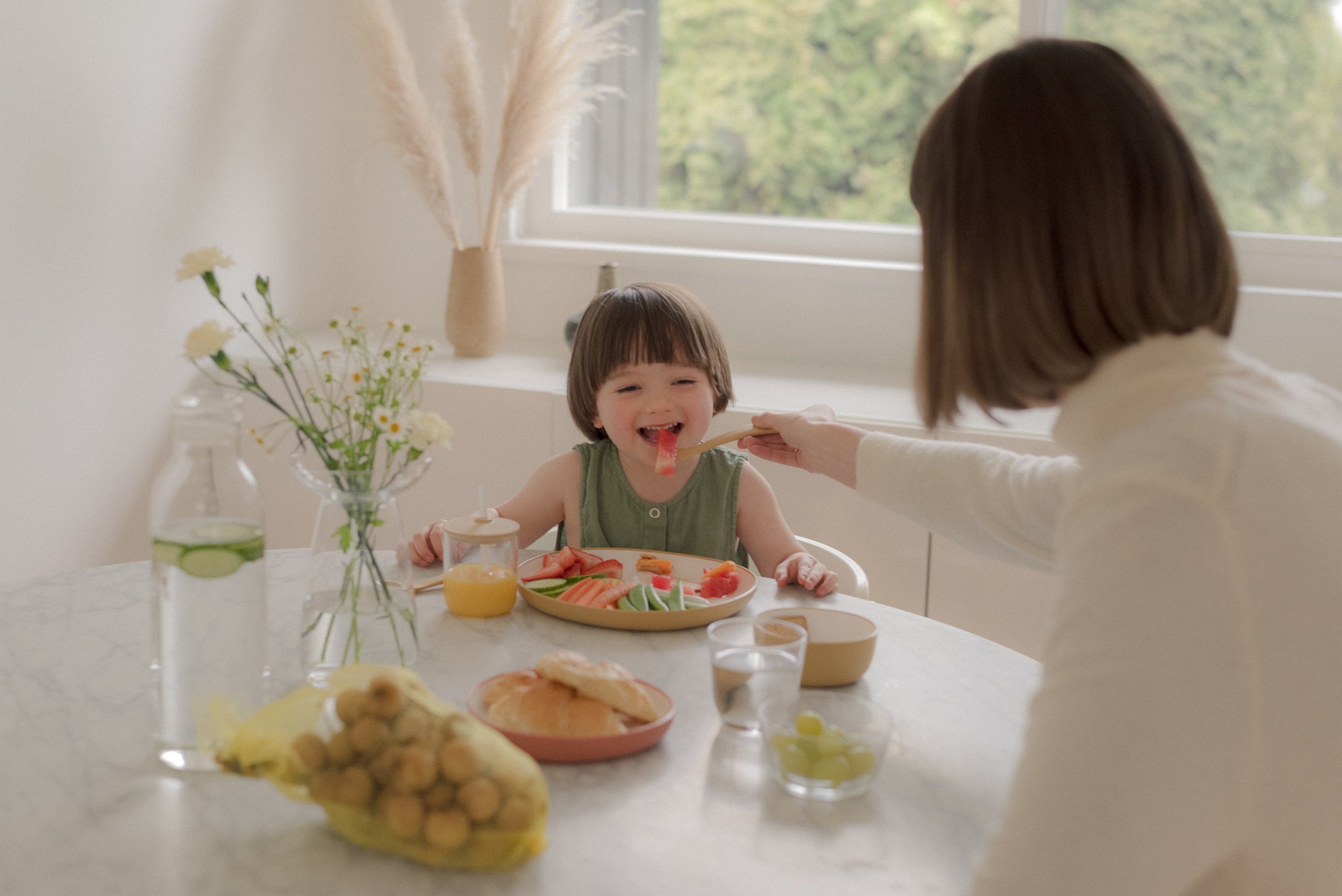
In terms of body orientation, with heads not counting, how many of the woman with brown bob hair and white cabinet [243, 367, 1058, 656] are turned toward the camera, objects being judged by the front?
1

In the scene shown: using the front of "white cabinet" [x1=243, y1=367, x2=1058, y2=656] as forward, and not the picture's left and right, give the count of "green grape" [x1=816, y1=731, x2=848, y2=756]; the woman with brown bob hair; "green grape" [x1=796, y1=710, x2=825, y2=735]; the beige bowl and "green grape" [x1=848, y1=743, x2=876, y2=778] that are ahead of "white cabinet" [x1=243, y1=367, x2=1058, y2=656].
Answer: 5

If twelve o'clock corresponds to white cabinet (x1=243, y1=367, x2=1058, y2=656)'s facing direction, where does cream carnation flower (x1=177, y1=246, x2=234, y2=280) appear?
The cream carnation flower is roughly at 1 o'clock from the white cabinet.

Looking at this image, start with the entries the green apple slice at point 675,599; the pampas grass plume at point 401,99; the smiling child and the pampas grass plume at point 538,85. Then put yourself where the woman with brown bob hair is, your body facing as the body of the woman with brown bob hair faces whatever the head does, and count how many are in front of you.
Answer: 4

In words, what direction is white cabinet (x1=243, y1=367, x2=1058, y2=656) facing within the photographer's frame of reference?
facing the viewer

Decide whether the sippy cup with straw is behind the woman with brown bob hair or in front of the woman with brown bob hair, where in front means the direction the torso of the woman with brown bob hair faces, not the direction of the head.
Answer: in front

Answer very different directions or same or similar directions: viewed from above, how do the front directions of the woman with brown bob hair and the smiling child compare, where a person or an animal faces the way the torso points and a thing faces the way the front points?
very different directions

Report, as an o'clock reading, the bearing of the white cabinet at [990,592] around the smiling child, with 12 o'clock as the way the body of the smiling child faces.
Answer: The white cabinet is roughly at 8 o'clock from the smiling child.

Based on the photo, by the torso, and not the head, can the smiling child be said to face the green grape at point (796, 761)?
yes

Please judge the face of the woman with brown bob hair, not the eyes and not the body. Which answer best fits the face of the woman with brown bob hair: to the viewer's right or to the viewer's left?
to the viewer's left

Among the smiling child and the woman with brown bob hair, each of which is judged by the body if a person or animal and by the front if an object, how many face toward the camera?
1

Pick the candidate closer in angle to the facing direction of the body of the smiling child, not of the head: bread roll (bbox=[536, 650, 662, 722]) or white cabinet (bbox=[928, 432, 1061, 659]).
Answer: the bread roll

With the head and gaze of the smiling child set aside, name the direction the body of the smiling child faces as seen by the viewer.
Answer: toward the camera

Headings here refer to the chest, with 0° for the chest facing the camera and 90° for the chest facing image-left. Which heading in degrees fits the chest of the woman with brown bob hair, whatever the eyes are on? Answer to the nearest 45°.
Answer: approximately 135°

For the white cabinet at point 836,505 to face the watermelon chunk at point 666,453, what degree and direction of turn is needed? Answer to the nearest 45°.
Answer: approximately 45° to its right

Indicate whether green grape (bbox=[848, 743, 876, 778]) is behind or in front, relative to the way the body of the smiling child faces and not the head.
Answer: in front
